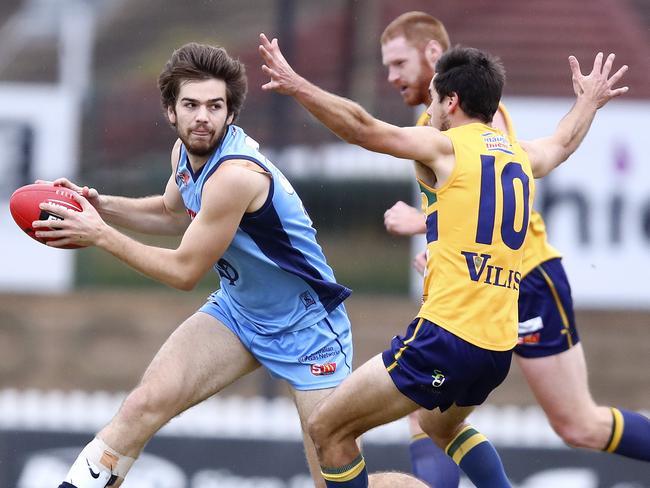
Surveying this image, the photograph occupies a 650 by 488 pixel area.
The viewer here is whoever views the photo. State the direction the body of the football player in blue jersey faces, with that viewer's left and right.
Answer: facing the viewer and to the left of the viewer

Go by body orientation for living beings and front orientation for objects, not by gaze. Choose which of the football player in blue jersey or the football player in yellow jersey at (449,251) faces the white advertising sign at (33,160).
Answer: the football player in yellow jersey

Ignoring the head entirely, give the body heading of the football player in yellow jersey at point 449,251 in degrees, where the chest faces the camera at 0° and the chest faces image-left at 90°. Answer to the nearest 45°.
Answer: approximately 135°

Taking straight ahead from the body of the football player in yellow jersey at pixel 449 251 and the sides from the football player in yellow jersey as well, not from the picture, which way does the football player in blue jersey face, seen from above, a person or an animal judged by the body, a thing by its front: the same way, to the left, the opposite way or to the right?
to the left

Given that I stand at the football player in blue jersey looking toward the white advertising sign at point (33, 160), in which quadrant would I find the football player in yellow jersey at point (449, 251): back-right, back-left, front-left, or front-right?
back-right

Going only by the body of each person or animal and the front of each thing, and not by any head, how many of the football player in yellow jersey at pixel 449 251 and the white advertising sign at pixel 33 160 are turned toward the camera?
1

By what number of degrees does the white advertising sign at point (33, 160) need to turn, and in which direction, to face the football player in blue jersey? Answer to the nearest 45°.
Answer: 0° — it already faces them

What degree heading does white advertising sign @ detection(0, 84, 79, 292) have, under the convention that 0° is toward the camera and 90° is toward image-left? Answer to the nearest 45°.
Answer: approximately 0°

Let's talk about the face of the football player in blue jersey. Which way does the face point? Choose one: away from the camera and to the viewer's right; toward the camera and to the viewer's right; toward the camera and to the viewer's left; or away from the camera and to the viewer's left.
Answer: toward the camera and to the viewer's right

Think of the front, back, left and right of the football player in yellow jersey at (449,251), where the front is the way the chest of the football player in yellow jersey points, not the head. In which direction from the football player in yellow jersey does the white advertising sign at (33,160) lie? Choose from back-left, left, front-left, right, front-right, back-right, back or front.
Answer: front
